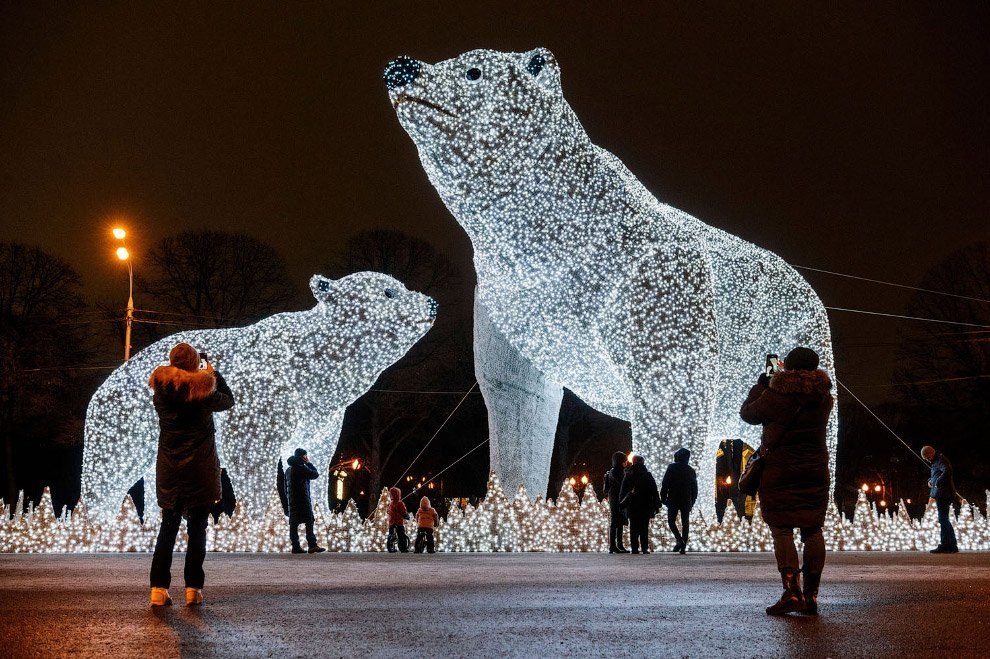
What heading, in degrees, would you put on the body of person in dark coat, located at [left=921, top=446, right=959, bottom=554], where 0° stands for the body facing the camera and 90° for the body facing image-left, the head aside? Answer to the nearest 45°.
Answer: approximately 90°

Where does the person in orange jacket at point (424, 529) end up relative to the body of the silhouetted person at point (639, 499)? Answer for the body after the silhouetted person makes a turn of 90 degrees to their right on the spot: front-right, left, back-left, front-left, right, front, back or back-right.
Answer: back-left

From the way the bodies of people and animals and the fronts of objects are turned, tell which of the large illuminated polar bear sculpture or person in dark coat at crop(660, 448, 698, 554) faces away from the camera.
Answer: the person in dark coat

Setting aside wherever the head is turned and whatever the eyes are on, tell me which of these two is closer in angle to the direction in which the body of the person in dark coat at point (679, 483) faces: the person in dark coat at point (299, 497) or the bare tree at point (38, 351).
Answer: the bare tree

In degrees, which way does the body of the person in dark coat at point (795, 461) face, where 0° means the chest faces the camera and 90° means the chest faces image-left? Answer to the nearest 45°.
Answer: approximately 135°

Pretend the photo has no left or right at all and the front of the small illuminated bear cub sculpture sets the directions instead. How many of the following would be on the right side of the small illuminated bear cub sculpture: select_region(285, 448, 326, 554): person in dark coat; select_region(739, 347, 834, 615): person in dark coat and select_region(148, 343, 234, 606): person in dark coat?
3

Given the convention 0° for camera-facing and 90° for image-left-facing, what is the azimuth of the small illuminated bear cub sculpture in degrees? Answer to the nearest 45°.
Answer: approximately 270°

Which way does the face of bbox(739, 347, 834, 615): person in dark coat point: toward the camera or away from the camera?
away from the camera

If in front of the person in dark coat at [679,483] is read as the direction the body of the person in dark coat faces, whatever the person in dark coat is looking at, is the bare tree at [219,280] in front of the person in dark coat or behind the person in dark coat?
in front

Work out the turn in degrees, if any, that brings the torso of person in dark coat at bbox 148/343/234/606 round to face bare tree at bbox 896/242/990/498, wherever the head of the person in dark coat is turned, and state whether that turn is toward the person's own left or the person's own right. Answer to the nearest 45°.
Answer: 0° — they already face it

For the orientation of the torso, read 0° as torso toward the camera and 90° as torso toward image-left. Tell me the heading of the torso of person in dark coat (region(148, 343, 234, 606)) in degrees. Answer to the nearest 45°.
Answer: approximately 225°

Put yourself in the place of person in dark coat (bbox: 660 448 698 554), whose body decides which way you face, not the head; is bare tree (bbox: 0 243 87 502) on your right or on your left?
on your left

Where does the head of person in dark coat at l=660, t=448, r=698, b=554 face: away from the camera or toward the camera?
away from the camera

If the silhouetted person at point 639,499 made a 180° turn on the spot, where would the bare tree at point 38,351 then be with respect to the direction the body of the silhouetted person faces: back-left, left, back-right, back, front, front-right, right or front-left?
back-right

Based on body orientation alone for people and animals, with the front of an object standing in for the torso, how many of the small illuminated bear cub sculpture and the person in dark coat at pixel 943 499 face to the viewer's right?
1

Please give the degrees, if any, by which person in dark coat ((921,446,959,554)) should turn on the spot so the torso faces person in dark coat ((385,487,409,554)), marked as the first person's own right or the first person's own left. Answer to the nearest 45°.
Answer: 0° — they already face them
